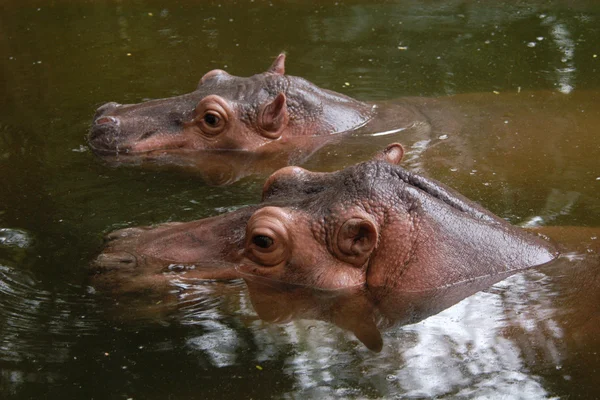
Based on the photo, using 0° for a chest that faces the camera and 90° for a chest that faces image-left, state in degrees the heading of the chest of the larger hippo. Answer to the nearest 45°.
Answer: approximately 90°
